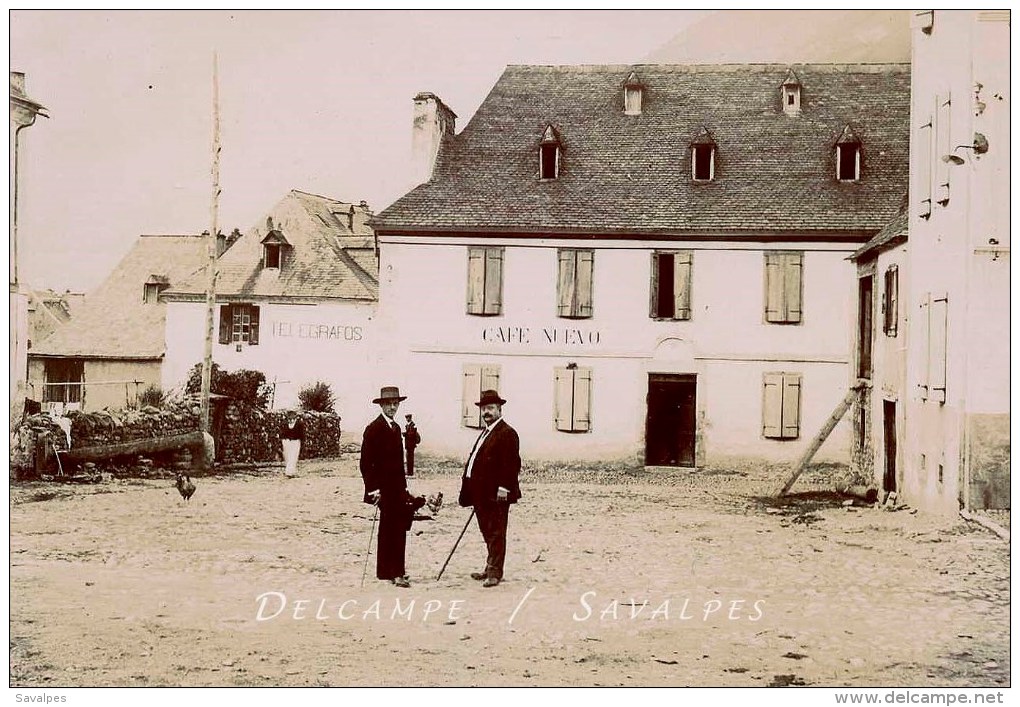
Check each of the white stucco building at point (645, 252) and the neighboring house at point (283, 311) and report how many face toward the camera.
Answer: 2

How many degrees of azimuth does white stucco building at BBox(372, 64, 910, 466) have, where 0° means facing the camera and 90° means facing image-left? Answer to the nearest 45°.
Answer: approximately 0°

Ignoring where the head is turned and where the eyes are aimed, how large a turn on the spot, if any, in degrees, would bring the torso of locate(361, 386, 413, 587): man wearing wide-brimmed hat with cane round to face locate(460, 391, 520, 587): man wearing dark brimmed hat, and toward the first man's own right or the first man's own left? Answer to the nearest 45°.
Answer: approximately 45° to the first man's own left

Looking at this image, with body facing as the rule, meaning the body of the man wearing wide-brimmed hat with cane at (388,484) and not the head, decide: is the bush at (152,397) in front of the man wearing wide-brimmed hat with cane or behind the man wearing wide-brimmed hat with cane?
behind

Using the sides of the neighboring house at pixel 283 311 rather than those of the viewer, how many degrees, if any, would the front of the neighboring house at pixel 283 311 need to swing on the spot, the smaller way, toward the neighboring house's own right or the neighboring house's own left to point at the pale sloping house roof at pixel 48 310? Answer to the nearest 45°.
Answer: approximately 90° to the neighboring house's own right

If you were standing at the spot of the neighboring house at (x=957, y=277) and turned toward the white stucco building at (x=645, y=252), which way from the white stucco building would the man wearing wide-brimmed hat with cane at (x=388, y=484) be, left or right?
left

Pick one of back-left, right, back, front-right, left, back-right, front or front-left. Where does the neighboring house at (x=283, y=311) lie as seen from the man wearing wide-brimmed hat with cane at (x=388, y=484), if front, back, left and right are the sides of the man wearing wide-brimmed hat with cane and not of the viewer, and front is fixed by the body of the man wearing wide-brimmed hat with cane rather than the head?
back

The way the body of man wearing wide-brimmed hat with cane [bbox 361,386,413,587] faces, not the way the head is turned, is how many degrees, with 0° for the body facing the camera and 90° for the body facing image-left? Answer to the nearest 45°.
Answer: approximately 315°

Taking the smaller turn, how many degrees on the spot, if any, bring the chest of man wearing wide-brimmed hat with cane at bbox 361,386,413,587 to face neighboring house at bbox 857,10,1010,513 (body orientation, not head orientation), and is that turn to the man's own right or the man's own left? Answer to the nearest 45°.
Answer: approximately 45° to the man's own left

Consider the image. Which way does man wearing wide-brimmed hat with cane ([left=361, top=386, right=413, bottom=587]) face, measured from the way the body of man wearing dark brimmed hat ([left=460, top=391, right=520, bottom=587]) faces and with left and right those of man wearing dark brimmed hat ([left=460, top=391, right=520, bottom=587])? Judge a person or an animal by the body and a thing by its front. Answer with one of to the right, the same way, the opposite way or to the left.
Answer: to the left
